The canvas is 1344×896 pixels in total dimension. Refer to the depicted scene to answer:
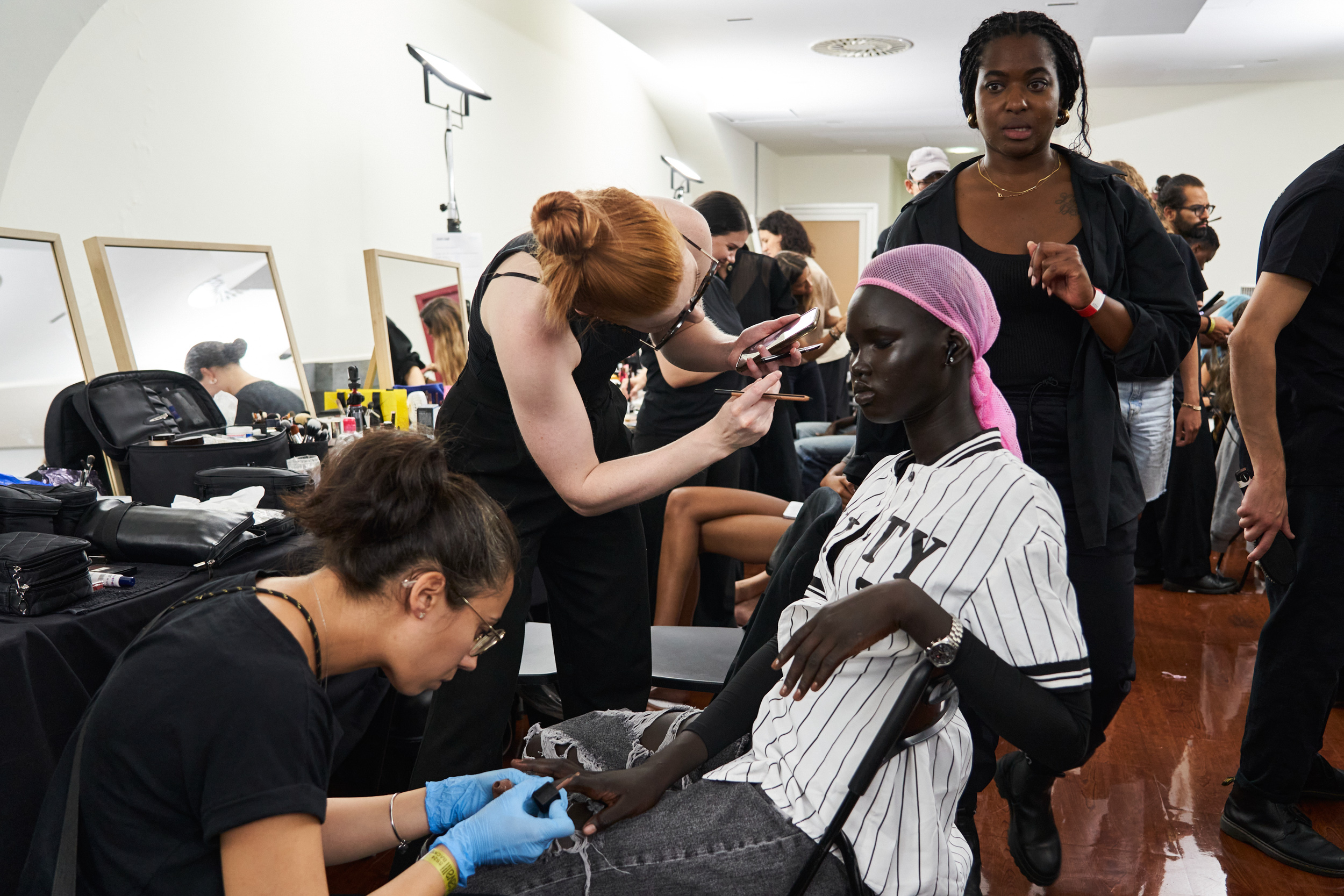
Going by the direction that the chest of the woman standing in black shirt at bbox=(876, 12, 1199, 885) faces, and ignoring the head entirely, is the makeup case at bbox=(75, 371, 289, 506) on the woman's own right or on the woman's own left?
on the woman's own right

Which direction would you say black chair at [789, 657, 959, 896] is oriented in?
to the viewer's left

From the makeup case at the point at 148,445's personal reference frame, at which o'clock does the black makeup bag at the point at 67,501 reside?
The black makeup bag is roughly at 2 o'clock from the makeup case.

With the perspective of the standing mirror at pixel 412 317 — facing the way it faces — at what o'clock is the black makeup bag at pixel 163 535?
The black makeup bag is roughly at 2 o'clock from the standing mirror.

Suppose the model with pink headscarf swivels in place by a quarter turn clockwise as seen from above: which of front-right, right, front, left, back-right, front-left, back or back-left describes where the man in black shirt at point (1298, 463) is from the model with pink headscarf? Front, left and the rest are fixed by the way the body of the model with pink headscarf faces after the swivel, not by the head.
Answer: right

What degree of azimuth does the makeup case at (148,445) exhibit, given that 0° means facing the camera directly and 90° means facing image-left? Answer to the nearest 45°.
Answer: approximately 315°

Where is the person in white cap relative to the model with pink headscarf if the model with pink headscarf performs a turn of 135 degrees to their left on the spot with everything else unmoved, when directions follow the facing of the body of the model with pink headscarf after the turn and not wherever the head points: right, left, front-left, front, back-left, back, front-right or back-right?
left

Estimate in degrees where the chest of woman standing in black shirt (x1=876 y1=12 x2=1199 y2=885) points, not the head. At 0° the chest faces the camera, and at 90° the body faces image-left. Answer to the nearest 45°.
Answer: approximately 0°

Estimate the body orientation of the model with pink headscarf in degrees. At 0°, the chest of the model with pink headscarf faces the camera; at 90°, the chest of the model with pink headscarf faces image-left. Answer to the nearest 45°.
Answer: approximately 45°

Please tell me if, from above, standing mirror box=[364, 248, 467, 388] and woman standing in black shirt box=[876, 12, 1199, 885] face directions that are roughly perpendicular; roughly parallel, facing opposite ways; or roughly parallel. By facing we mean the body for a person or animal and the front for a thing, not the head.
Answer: roughly perpendicular

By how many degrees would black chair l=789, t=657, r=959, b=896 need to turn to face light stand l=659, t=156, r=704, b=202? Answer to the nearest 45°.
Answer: approximately 90° to its right

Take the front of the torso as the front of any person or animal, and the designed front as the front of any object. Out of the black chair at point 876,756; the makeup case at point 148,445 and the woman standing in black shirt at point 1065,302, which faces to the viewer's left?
the black chair

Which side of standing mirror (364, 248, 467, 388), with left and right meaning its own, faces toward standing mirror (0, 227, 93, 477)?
right
